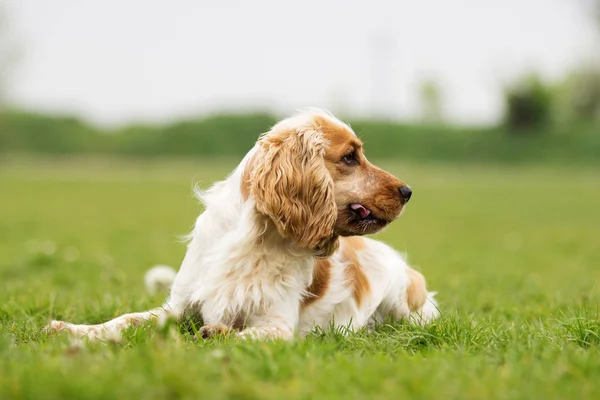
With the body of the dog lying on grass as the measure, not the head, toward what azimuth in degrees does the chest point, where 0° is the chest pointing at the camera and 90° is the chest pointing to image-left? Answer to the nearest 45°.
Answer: approximately 45°
